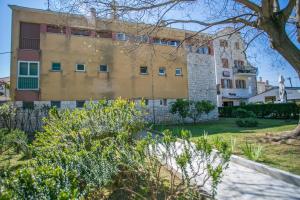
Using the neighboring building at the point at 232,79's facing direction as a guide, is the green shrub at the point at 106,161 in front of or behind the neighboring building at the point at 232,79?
in front

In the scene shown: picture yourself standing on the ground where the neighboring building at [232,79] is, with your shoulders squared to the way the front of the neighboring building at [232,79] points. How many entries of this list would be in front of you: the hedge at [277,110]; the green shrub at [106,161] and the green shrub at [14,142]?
3

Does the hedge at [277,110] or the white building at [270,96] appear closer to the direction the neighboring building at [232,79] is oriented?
the hedge

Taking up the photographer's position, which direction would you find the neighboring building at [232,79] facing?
facing the viewer

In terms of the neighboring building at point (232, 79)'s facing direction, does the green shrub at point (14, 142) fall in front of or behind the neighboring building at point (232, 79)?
in front

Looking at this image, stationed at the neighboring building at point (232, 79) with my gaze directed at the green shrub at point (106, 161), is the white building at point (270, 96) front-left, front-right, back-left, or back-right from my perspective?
back-left

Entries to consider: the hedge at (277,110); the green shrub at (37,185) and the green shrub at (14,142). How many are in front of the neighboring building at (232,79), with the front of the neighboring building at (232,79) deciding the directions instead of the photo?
3

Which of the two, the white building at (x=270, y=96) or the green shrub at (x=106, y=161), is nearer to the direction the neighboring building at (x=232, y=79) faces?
the green shrub

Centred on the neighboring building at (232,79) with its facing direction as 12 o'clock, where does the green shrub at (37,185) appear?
The green shrub is roughly at 12 o'clock from the neighboring building.

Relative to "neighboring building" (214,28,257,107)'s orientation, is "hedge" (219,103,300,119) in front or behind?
in front
